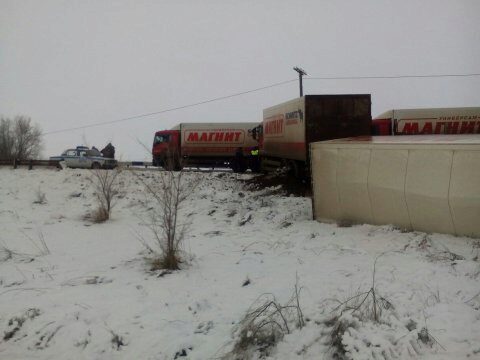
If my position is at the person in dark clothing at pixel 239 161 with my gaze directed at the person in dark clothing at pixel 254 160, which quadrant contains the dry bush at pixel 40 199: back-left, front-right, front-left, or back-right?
back-right

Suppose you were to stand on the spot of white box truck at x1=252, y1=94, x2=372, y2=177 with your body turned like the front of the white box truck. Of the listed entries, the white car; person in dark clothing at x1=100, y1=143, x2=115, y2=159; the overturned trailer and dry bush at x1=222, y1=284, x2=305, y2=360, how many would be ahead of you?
2

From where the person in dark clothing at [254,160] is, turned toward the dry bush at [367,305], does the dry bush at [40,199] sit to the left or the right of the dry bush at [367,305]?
right

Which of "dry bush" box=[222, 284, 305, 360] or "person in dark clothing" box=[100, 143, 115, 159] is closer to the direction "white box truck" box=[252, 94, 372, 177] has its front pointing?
the person in dark clothing

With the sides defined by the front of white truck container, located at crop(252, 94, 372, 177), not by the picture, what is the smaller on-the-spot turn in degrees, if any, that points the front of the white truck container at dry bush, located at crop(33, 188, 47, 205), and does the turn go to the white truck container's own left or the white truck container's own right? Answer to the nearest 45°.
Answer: approximately 45° to the white truck container's own left

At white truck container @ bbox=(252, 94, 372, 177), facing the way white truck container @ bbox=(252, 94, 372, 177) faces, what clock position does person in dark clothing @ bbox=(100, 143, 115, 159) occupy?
The person in dark clothing is roughly at 12 o'clock from the white truck container.

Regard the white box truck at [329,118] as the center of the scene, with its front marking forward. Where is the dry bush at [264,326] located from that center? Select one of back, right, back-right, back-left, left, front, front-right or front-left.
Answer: back-left

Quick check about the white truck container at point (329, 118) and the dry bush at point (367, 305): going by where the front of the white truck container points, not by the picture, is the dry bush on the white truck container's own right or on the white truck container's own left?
on the white truck container's own left
